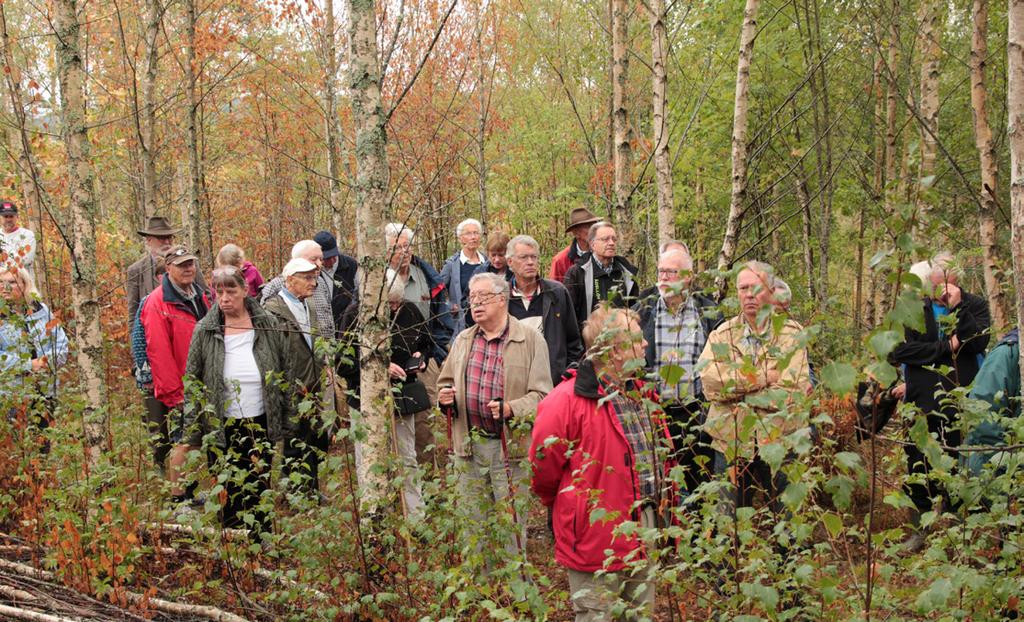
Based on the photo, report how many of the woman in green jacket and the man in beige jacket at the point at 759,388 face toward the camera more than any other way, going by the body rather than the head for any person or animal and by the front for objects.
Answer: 2

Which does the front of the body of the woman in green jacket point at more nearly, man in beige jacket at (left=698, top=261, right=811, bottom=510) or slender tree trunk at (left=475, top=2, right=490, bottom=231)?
the man in beige jacket

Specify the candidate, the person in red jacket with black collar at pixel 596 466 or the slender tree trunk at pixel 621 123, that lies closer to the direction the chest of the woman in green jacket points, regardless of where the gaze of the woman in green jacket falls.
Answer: the person in red jacket with black collar

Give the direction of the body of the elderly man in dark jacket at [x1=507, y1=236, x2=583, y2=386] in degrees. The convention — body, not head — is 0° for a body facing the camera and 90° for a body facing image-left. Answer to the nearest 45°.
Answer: approximately 0°

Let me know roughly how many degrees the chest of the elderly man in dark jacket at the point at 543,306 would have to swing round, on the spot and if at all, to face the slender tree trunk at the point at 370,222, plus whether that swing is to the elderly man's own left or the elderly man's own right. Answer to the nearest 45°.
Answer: approximately 45° to the elderly man's own right

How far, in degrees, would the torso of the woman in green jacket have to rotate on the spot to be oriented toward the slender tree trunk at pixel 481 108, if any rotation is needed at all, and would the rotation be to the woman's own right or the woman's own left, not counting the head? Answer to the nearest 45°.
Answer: approximately 135° to the woman's own left

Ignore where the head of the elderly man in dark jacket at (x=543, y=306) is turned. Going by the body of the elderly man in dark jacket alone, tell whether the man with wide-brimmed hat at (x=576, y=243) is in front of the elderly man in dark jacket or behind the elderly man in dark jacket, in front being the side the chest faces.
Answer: behind

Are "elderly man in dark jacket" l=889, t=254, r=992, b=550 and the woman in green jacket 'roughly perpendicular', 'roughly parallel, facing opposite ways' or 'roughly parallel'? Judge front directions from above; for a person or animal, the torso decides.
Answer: roughly perpendicular

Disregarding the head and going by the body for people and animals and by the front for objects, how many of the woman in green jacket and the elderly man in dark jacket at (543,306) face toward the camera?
2
